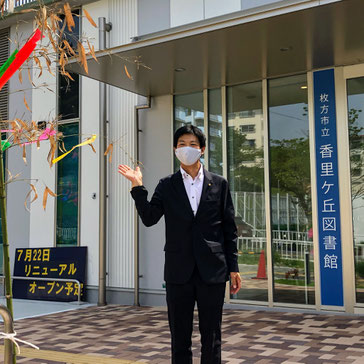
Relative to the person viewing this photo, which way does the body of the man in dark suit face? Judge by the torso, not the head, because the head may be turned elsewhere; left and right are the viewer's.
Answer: facing the viewer

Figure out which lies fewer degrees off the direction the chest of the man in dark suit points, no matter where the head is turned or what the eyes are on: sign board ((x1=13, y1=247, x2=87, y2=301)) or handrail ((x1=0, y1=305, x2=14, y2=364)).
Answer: the handrail

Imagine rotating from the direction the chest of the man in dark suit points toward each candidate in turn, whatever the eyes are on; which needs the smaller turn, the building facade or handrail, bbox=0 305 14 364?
the handrail

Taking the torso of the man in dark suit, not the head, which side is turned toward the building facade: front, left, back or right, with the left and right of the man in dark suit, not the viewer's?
back

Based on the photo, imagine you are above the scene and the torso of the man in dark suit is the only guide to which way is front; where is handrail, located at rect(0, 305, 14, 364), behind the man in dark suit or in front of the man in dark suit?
in front

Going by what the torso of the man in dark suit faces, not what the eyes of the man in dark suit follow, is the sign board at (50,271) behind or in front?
behind

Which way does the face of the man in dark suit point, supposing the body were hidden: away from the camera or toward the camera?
toward the camera
